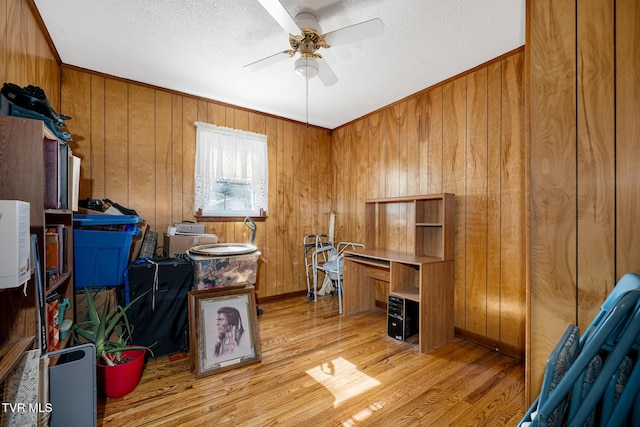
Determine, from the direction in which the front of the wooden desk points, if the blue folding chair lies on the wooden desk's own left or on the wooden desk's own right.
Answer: on the wooden desk's own left

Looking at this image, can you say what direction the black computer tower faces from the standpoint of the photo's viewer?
facing the viewer and to the left of the viewer

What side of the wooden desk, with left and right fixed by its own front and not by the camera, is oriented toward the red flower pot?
front

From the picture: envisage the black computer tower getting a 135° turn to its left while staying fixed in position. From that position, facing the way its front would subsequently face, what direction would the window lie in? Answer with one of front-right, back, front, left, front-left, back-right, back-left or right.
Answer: back

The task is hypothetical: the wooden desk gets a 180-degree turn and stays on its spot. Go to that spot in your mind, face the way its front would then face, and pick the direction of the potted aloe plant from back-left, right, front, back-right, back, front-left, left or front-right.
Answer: back

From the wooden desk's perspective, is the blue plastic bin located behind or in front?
in front

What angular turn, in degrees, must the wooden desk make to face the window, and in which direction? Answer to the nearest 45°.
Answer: approximately 45° to its right

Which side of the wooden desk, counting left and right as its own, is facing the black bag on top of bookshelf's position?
front
